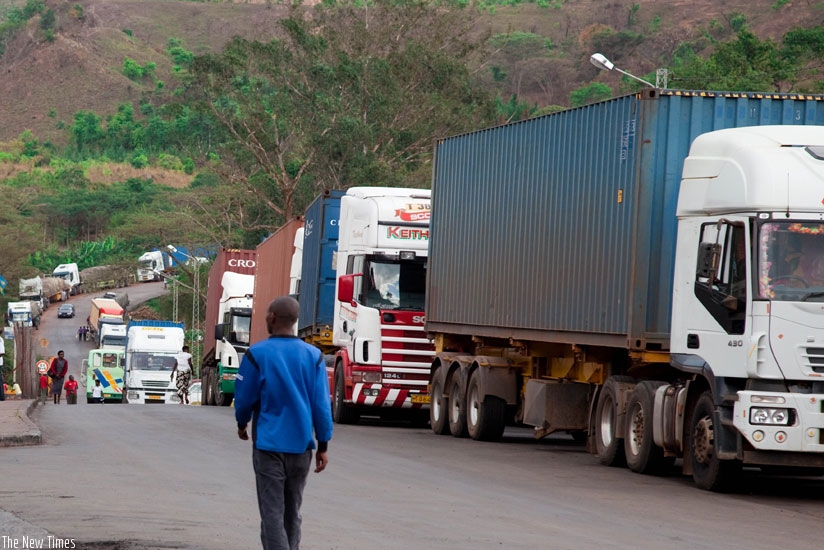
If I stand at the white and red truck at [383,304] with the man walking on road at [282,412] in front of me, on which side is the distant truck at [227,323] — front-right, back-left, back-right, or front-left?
back-right

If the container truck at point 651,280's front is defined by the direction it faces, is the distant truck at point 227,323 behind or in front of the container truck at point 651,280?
behind

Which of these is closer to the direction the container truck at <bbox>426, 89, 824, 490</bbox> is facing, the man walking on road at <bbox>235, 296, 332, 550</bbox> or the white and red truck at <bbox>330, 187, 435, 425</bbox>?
the man walking on road

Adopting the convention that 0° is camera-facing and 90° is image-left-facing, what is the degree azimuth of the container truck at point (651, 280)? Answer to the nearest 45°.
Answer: approximately 315°

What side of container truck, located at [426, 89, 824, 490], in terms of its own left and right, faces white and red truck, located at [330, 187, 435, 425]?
back

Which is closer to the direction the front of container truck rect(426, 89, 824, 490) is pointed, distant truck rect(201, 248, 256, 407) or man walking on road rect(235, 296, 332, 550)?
the man walking on road

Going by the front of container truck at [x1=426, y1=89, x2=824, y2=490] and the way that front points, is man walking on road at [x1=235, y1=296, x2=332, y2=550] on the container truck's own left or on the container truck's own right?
on the container truck's own right
